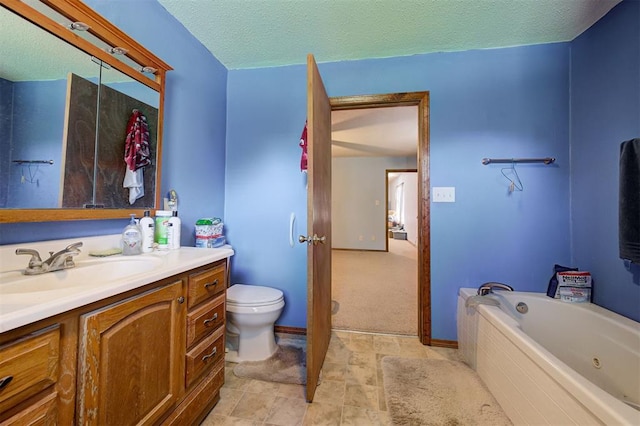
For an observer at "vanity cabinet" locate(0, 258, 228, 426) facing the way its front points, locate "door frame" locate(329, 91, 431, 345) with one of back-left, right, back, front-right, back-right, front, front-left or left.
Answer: front-left

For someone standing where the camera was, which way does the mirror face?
facing the viewer and to the right of the viewer

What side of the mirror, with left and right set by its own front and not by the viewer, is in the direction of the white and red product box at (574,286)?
front

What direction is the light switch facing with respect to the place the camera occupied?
facing the viewer

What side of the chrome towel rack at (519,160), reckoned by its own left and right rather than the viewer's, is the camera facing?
front

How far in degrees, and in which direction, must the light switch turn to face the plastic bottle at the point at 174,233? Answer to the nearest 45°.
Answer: approximately 45° to its right

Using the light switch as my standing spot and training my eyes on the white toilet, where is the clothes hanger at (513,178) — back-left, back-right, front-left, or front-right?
back-left

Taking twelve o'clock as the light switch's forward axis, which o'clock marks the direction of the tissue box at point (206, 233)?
The tissue box is roughly at 2 o'clock from the light switch.

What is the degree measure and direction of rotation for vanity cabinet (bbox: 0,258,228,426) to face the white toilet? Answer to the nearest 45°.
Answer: approximately 90° to its left

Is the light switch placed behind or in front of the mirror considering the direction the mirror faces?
in front

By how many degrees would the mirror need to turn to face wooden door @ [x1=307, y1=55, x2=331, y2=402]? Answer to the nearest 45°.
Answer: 0° — it already faces it

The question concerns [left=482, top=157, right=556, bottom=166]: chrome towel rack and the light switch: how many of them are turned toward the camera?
2

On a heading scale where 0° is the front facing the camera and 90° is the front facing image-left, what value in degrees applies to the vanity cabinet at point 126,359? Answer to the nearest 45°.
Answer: approximately 315°

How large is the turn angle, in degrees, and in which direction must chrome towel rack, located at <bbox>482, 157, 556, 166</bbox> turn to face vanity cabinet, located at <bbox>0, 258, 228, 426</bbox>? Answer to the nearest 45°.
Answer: approximately 45° to its right

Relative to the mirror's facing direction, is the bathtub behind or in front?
in front
